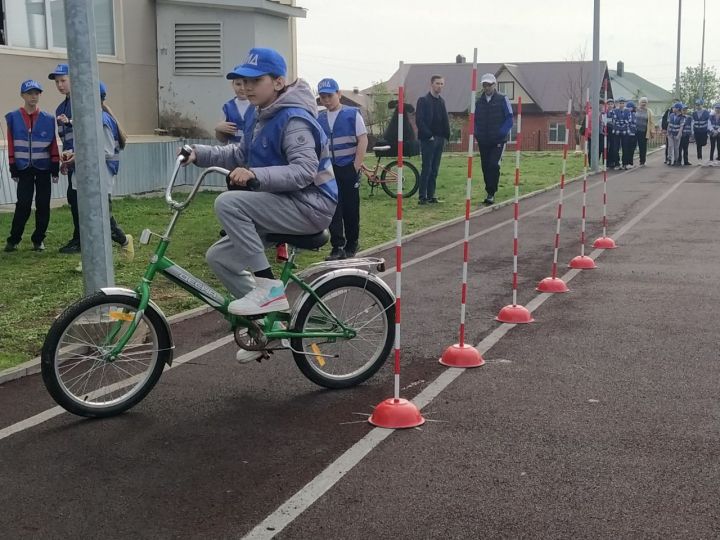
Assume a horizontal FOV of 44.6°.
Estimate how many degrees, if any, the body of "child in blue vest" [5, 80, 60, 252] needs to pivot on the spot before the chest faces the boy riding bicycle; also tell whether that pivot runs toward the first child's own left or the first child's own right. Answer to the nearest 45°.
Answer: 0° — they already face them

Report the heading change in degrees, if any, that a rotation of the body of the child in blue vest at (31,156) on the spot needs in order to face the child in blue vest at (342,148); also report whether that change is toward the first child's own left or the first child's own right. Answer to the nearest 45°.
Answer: approximately 90° to the first child's own left

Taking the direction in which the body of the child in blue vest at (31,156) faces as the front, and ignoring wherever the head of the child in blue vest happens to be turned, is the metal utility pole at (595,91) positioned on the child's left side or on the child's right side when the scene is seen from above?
on the child's left side

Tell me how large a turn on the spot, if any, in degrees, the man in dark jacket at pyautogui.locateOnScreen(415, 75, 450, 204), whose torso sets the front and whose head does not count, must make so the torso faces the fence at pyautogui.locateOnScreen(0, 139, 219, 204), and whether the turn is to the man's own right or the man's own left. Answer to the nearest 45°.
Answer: approximately 135° to the man's own right

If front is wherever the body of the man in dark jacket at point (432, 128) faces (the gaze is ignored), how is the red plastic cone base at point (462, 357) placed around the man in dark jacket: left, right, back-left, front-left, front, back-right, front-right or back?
front-right

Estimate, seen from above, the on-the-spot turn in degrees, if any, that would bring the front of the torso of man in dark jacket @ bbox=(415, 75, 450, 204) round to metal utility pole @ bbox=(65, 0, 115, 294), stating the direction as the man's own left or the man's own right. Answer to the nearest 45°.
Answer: approximately 45° to the man's own right

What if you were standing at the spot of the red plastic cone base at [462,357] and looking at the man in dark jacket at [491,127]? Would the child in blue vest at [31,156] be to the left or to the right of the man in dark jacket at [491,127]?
left

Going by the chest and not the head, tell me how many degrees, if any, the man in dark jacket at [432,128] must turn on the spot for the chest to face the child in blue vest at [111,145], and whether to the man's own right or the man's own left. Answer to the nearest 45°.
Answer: approximately 90° to the man's own right

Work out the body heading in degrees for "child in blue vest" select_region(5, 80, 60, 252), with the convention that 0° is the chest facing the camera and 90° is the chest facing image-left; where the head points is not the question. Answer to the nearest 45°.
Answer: approximately 0°

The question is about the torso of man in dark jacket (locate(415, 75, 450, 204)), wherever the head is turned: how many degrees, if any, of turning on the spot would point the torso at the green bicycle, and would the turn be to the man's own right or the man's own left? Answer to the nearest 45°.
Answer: approximately 45° to the man's own right
